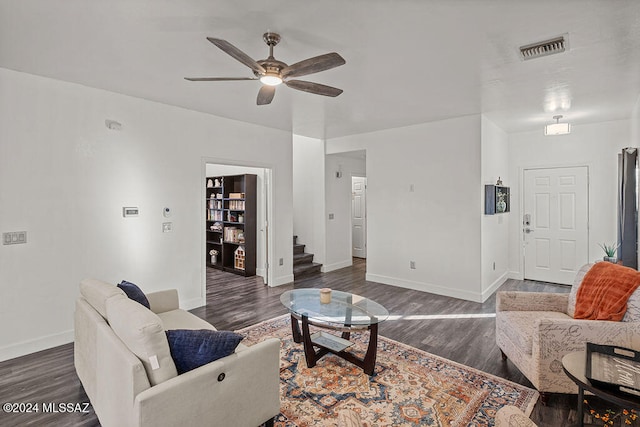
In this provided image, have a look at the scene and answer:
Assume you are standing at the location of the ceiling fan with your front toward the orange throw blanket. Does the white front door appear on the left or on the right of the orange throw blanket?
left

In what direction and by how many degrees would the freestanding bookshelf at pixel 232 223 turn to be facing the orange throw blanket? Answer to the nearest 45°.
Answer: approximately 90° to its left

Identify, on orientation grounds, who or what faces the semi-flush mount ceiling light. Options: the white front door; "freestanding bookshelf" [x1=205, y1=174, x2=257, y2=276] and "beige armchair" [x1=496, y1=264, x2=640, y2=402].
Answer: the white front door

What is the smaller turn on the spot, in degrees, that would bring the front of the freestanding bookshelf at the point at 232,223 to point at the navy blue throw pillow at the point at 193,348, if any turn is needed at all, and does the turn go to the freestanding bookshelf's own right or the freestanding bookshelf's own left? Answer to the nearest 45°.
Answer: approximately 45° to the freestanding bookshelf's own left

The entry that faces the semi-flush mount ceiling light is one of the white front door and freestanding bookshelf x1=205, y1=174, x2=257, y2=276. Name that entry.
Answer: the white front door

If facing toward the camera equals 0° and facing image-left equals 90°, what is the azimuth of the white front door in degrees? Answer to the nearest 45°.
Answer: approximately 0°

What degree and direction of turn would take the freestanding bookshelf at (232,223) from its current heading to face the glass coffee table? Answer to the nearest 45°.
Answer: approximately 45° to its left

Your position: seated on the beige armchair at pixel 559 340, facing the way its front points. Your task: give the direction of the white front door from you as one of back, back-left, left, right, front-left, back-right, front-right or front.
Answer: back-right

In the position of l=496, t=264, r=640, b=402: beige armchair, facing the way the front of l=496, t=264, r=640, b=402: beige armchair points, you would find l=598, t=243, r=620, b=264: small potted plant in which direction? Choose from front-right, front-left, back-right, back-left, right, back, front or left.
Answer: back-right

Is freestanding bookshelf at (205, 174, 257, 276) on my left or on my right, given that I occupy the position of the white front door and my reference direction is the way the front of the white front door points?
on my right

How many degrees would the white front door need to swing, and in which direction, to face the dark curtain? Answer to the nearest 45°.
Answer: approximately 45° to its left
